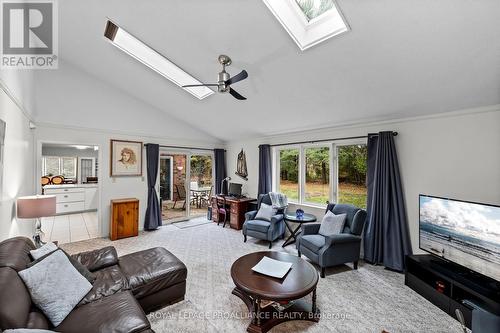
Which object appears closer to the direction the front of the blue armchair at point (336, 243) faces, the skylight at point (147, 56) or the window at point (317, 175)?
the skylight

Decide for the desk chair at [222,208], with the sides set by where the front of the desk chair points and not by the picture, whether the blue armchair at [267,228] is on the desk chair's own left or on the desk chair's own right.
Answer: on the desk chair's own right

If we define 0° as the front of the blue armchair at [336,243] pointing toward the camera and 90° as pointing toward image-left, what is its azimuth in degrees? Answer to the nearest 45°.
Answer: approximately 45°

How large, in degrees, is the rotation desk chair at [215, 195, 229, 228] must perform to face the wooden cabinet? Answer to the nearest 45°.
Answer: approximately 135° to its left

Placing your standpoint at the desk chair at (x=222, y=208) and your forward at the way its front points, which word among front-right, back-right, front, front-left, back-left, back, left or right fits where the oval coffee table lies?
back-right

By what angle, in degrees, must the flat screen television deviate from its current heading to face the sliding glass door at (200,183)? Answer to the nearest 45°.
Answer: approximately 45° to its right

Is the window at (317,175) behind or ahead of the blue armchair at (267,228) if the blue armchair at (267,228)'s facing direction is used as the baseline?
behind

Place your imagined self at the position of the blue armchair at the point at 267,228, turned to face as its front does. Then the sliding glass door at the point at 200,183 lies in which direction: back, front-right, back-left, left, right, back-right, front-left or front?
right

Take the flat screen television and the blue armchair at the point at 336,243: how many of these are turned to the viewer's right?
0

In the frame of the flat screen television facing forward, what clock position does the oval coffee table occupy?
The oval coffee table is roughly at 12 o'clock from the flat screen television.

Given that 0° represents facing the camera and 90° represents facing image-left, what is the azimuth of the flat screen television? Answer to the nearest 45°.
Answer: approximately 45°

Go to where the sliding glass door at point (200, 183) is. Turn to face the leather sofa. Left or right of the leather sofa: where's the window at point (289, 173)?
left

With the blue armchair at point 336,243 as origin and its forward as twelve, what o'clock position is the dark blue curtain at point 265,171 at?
The dark blue curtain is roughly at 3 o'clock from the blue armchair.

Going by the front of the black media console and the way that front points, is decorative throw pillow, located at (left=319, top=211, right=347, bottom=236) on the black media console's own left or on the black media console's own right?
on the black media console's own right

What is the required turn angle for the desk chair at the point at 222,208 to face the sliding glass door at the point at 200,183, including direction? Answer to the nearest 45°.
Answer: approximately 90° to its left
